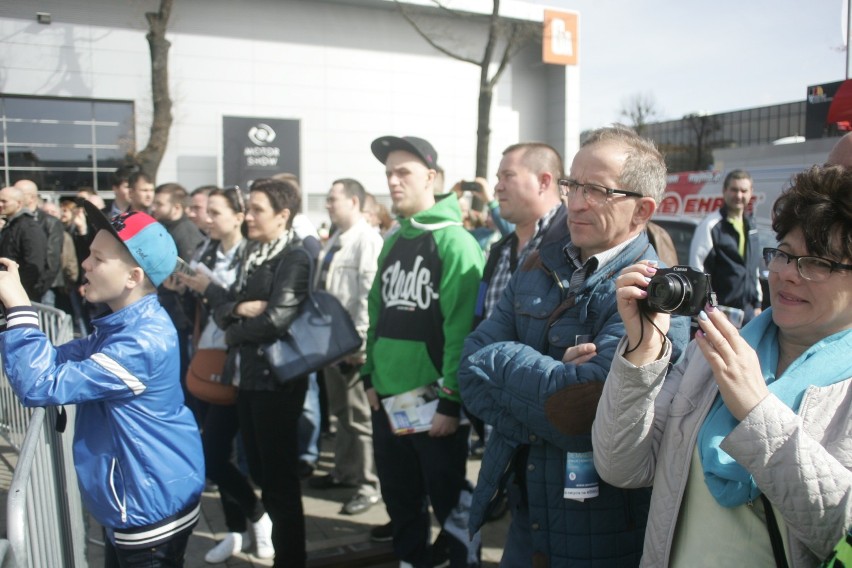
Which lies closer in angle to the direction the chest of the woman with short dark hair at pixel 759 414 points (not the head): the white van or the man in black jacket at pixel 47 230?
the man in black jacket

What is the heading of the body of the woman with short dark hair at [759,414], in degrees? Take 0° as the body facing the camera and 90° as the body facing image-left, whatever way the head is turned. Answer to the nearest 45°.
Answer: approximately 45°

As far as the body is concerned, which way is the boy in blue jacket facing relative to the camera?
to the viewer's left

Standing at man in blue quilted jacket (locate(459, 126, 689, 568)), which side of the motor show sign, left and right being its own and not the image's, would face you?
front

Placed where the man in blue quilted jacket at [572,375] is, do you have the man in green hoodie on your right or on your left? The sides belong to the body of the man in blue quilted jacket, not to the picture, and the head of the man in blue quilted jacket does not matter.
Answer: on your right

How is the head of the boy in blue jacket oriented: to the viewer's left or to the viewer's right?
to the viewer's left
